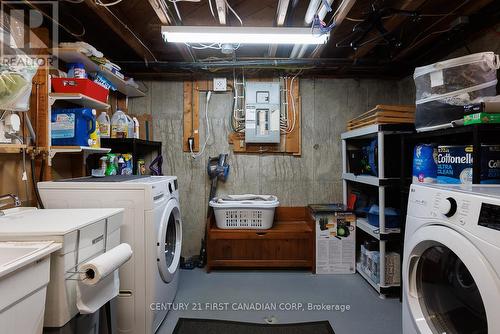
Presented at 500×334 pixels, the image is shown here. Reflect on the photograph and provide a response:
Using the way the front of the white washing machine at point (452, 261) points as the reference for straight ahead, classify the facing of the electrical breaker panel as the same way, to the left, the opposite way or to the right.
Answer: to the left

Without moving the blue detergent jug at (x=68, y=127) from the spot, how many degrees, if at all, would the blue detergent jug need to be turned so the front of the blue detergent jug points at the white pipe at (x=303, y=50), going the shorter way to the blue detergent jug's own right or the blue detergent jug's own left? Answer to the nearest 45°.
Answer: approximately 90° to the blue detergent jug's own left

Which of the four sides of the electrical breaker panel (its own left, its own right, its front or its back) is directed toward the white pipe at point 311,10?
front

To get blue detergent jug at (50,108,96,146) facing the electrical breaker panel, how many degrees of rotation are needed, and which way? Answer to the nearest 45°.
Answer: approximately 90° to its left

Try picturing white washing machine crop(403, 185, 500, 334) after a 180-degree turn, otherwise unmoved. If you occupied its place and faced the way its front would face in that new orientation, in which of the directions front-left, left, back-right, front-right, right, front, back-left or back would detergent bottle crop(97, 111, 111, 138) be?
back-left

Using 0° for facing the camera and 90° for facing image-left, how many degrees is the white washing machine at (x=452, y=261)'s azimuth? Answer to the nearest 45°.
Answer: approximately 45°

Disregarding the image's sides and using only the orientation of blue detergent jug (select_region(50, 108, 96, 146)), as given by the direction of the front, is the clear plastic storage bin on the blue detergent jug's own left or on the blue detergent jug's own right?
on the blue detergent jug's own left

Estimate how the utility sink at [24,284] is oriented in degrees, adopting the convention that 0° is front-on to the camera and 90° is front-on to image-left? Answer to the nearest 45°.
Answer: approximately 315°

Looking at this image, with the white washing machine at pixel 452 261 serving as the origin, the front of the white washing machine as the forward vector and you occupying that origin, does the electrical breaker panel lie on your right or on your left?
on your right

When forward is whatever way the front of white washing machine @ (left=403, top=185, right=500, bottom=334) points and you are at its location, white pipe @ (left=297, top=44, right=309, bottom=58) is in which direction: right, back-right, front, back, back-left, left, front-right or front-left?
right

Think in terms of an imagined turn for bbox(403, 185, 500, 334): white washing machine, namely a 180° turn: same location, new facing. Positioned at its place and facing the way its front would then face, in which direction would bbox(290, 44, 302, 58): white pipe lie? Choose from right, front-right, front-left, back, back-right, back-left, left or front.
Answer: left

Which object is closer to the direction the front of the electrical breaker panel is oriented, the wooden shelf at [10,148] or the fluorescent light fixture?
the fluorescent light fixture
